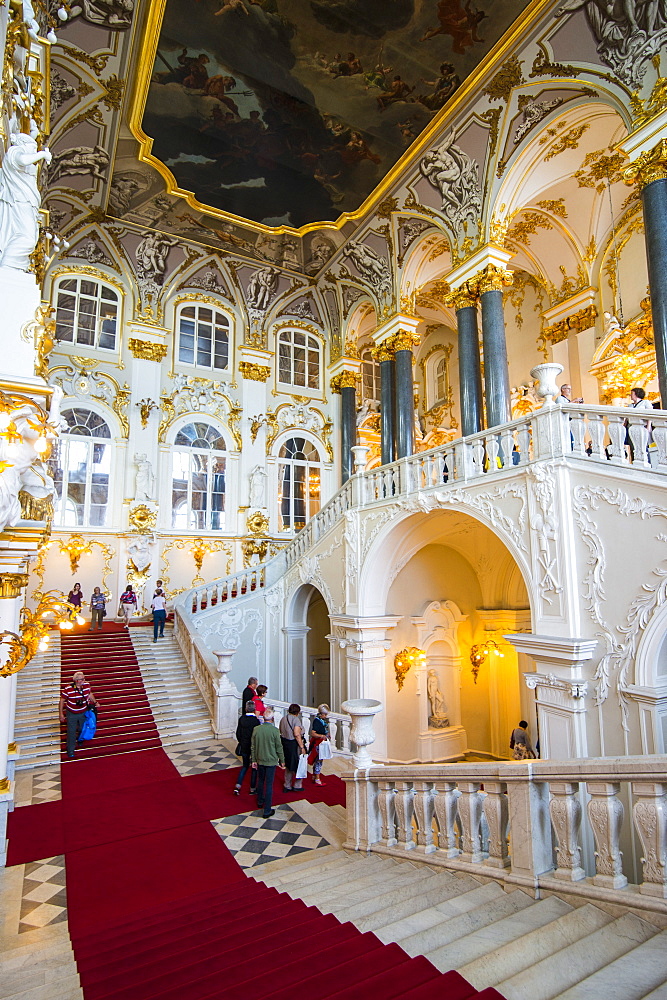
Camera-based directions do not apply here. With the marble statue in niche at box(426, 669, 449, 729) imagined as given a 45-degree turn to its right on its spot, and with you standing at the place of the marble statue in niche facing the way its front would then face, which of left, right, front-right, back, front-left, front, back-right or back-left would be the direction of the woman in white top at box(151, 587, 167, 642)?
front-right

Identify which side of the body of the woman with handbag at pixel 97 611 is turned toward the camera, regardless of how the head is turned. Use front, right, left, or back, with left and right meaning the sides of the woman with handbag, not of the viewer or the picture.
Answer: front

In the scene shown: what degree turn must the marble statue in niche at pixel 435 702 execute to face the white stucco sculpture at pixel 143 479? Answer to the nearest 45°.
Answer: approximately 90° to its right

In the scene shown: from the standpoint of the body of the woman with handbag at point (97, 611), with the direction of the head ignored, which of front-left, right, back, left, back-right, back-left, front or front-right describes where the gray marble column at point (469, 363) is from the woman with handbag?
front-left

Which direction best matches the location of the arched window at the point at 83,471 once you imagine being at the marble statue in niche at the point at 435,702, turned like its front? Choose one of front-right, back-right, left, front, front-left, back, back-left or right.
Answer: right

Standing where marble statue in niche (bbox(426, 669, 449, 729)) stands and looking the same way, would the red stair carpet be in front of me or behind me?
in front

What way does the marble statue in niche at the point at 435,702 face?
toward the camera

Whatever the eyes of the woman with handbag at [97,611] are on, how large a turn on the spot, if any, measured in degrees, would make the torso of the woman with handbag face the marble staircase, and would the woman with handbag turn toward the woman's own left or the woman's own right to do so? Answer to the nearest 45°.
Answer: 0° — they already face it

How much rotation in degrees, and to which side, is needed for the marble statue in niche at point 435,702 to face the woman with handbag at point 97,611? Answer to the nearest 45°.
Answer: approximately 90° to its right

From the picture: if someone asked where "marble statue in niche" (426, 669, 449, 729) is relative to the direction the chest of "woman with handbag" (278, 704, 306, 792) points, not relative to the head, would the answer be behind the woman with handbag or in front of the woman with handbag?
in front

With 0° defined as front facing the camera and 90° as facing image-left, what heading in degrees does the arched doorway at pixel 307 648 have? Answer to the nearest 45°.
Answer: approximately 45°

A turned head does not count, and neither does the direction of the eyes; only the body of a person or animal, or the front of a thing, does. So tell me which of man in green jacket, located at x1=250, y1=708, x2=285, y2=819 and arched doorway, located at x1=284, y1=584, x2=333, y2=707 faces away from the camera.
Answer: the man in green jacket

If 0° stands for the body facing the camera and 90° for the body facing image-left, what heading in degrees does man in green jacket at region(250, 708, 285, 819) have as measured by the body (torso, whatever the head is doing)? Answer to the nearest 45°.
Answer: approximately 180°
